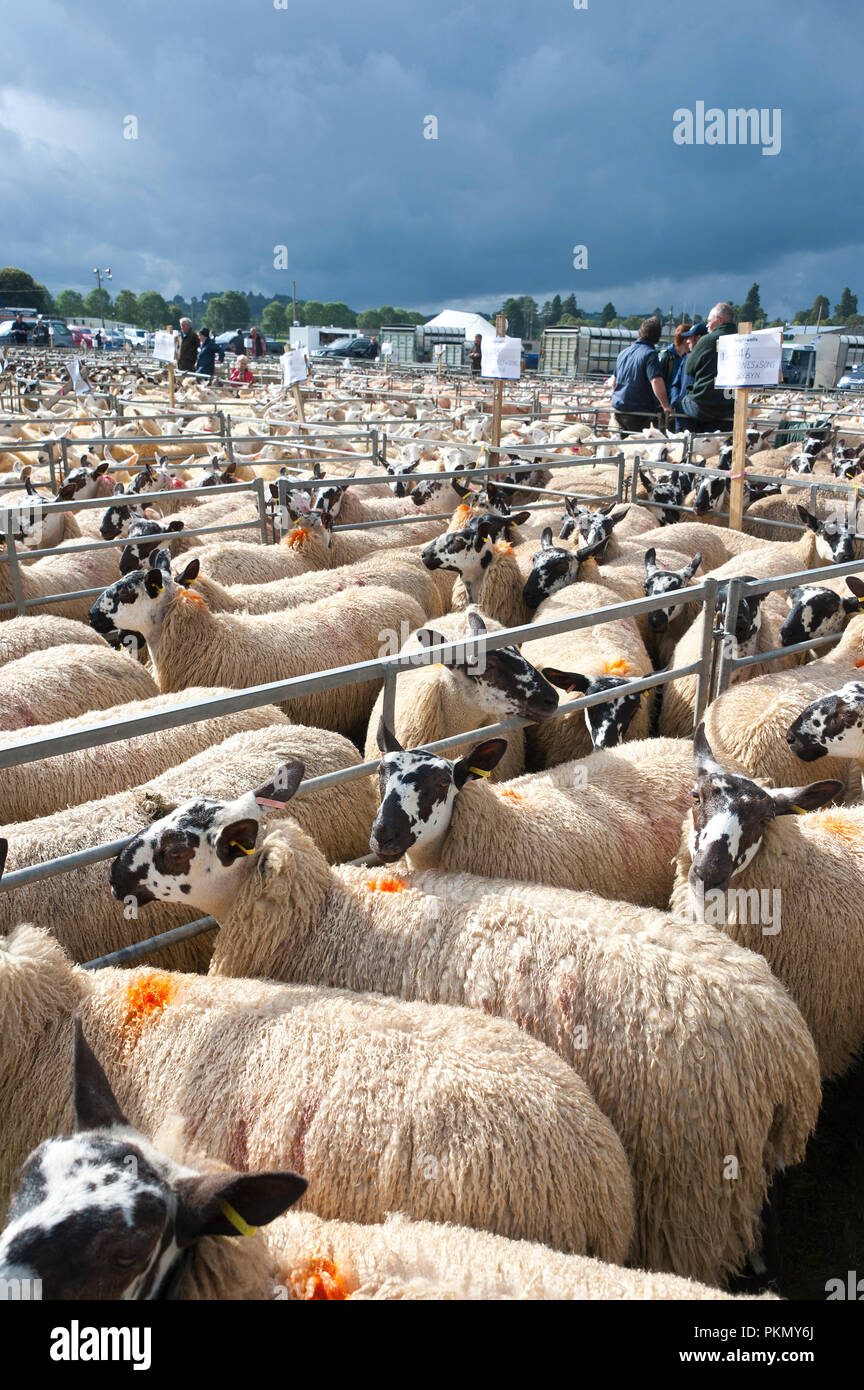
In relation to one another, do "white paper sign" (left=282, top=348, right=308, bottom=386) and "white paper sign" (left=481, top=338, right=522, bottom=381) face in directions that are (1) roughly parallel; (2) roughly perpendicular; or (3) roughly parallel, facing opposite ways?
roughly parallel

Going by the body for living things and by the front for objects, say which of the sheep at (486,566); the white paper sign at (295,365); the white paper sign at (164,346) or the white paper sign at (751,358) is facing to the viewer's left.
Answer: the sheep

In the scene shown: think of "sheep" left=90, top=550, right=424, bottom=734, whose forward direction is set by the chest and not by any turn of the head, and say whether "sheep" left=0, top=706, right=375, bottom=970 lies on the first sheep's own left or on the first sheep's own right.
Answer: on the first sheep's own left

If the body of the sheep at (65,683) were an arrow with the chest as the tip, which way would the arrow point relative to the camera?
to the viewer's left

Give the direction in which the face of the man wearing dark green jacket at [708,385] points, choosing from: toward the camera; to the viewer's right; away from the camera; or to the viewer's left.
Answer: to the viewer's left

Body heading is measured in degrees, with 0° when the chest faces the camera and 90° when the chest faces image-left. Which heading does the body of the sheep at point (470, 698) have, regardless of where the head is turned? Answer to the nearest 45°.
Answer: approximately 270°

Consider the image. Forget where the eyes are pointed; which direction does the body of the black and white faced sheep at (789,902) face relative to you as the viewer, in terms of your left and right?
facing the viewer and to the left of the viewer

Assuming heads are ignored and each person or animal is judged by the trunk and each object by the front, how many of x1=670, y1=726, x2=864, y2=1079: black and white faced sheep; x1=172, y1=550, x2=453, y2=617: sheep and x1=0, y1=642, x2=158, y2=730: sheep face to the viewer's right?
0

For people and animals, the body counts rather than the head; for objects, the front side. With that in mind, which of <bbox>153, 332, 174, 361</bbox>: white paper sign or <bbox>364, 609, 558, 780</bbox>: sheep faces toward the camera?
the white paper sign

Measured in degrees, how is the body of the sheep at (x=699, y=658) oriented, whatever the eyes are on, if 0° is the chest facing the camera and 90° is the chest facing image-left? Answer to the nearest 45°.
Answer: approximately 315°

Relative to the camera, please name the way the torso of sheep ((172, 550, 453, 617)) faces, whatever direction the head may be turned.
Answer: to the viewer's left

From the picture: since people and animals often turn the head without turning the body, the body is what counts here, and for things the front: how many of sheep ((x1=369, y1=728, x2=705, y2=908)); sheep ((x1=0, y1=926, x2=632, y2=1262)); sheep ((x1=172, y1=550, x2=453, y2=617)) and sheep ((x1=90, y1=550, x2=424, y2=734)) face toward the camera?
0

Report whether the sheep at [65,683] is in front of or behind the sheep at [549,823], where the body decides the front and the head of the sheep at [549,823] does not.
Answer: in front

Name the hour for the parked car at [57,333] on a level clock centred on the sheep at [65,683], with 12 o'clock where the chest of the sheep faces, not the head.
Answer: The parked car is roughly at 3 o'clock from the sheep.

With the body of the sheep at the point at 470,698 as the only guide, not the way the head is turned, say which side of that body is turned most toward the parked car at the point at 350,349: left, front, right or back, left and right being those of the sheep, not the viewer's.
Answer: left

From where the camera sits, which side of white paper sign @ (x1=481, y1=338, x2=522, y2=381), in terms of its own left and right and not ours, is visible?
front

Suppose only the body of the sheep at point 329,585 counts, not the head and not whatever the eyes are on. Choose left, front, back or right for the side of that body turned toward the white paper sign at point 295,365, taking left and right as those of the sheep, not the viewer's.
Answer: right
